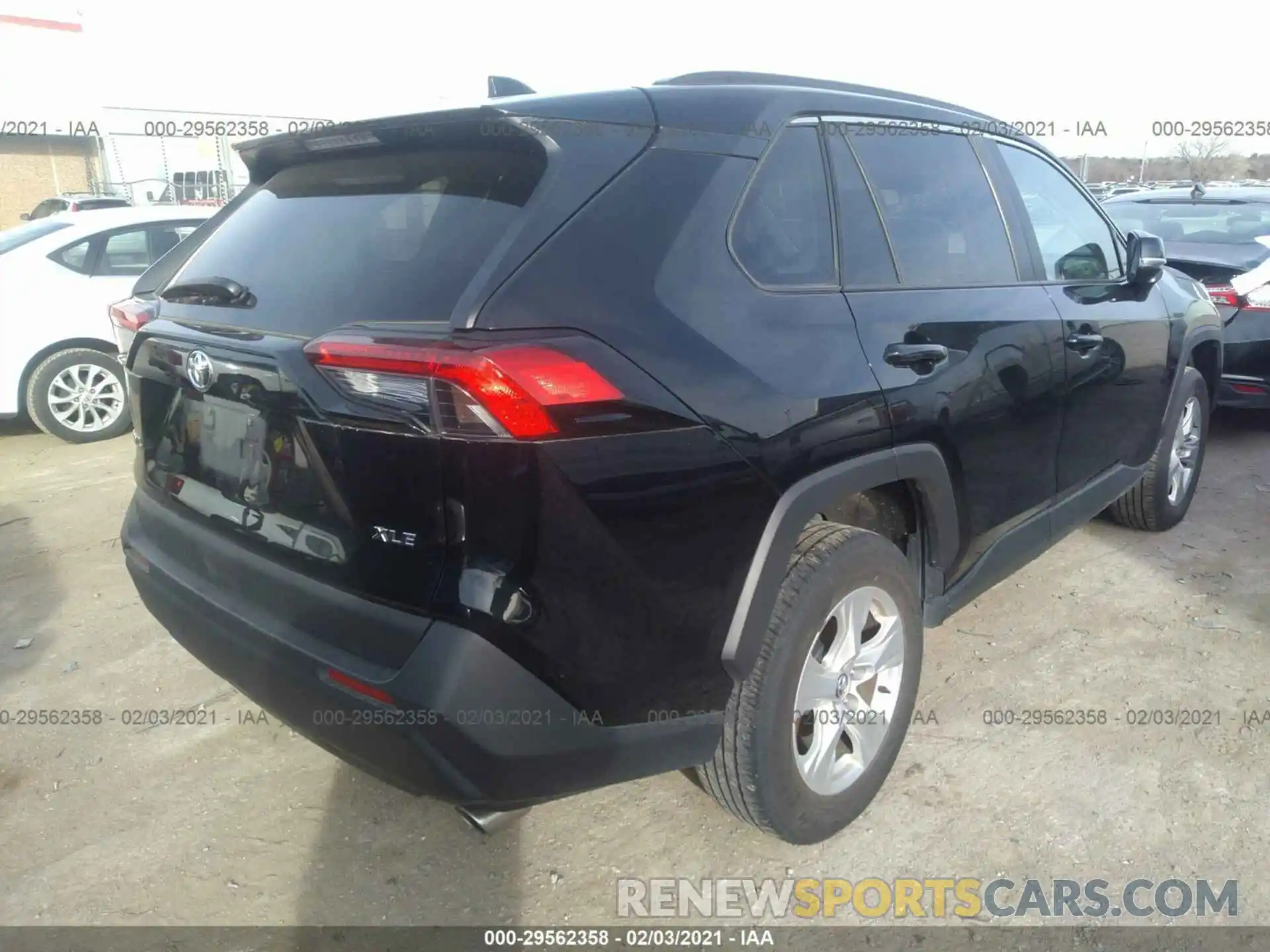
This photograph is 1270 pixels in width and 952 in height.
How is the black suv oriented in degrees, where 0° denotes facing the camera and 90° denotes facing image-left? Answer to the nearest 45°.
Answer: approximately 225°

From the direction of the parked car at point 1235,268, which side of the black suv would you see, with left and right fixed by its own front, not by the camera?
front

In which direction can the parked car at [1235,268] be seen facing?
away from the camera

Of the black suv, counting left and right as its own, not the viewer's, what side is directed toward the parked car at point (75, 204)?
left

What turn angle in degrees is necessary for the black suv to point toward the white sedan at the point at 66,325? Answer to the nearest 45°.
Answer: approximately 90° to its left

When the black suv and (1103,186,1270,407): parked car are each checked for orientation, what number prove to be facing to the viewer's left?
0

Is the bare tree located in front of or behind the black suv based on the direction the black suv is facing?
in front
